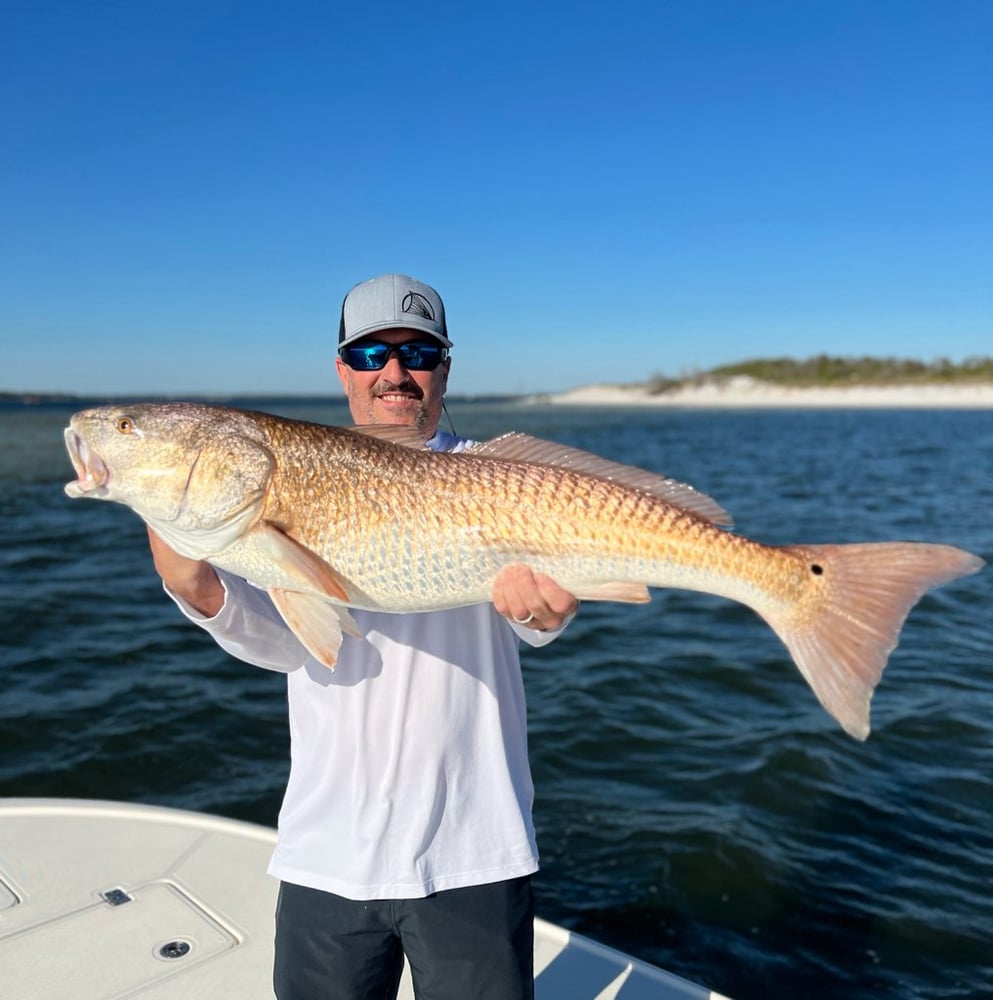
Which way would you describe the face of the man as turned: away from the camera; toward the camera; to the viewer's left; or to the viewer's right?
toward the camera

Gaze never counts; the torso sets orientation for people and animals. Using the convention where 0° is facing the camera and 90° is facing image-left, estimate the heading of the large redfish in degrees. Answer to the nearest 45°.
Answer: approximately 90°

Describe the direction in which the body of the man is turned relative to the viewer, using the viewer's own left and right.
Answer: facing the viewer
